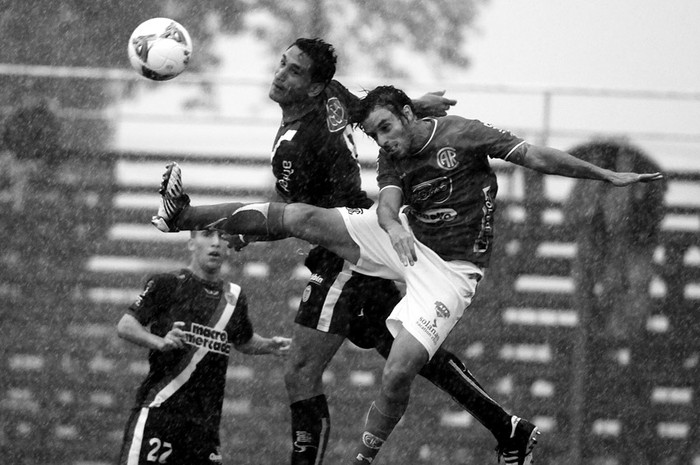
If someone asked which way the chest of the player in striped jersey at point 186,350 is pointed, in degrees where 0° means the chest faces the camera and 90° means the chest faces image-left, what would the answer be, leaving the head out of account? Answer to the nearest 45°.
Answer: approximately 315°

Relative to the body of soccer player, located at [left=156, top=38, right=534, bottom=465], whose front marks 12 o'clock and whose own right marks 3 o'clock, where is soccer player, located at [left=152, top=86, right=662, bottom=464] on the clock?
soccer player, located at [left=152, top=86, right=662, bottom=464] is roughly at 7 o'clock from soccer player, located at [left=156, top=38, right=534, bottom=465].

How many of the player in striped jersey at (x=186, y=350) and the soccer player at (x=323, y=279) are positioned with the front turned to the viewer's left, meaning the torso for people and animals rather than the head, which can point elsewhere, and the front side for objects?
1

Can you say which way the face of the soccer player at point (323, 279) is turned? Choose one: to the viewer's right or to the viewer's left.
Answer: to the viewer's left

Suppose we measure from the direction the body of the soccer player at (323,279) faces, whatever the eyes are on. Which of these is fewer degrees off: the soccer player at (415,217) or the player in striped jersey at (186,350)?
the player in striped jersey

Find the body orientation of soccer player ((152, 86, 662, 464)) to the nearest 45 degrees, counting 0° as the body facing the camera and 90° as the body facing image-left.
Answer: approximately 45°

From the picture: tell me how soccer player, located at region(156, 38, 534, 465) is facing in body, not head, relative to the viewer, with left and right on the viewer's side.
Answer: facing to the left of the viewer

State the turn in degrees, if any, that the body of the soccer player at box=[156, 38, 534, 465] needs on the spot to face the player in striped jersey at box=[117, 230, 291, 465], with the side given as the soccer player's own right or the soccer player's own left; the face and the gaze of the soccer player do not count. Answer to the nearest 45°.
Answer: approximately 45° to the soccer player's own right

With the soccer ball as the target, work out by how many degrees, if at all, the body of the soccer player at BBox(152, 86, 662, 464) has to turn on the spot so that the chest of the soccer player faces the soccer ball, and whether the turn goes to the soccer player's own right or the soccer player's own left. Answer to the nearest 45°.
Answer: approximately 45° to the soccer player's own right

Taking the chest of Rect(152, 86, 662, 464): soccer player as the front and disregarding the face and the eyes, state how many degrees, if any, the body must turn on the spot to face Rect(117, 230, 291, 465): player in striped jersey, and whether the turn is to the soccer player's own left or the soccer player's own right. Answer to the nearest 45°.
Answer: approximately 90° to the soccer player's own right
